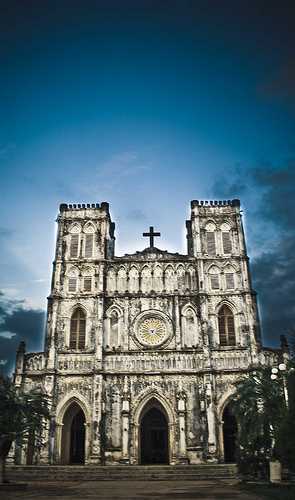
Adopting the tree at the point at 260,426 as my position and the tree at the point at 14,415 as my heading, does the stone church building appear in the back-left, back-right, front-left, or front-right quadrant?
front-right

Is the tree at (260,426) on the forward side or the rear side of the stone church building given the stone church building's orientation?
on the forward side

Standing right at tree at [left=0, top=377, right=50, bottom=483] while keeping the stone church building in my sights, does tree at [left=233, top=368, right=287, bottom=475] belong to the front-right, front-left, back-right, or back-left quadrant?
front-right

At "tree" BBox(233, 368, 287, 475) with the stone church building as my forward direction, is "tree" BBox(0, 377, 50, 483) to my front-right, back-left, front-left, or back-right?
front-left

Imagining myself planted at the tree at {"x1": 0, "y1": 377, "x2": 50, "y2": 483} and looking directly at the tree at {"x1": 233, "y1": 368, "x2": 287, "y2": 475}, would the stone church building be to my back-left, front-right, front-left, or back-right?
front-left

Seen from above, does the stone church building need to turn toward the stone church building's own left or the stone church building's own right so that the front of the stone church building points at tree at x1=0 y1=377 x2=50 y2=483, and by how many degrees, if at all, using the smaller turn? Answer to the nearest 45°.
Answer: approximately 45° to the stone church building's own right

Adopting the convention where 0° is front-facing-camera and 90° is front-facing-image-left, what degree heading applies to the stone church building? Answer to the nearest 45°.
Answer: approximately 0°
